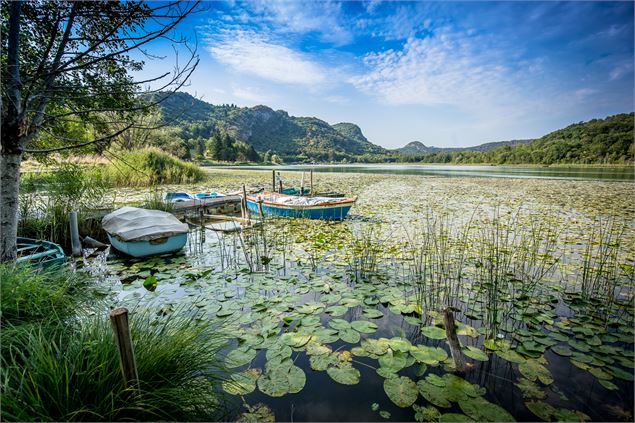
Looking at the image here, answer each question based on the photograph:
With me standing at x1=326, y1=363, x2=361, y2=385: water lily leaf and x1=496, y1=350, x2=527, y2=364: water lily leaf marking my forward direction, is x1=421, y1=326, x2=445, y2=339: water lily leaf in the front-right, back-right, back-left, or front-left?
front-left

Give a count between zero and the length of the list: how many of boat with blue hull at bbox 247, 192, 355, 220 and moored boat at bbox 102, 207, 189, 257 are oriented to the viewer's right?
1

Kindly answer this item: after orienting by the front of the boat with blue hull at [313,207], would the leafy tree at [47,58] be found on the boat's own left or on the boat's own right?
on the boat's own right

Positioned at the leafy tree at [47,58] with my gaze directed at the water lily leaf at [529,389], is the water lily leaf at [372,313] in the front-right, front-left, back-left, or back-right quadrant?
front-left

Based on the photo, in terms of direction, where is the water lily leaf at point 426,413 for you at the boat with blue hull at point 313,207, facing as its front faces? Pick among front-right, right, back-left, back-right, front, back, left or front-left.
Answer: right

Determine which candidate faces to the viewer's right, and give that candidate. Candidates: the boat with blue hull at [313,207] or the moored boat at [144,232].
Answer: the boat with blue hull

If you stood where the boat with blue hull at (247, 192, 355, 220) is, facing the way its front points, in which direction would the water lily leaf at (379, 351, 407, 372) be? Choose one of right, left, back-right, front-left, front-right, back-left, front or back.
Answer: right

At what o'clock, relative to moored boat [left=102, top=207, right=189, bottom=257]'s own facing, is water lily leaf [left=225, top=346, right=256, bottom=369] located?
The water lily leaf is roughly at 7 o'clock from the moored boat.

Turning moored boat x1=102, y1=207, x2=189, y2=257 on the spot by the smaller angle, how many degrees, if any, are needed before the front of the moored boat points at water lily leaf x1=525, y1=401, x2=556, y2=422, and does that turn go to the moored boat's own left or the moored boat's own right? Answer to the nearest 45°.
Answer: approximately 135° to the moored boat's own left

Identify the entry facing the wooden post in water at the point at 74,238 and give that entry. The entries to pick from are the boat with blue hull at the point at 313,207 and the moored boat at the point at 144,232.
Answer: the moored boat

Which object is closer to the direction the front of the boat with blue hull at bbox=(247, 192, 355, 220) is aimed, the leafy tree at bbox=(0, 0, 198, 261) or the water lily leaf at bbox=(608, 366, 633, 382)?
the water lily leaf

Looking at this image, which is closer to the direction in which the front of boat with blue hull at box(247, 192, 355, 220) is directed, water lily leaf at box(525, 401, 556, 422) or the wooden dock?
the water lily leaf

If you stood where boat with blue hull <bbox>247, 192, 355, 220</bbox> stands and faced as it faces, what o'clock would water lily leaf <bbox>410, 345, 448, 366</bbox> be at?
The water lily leaf is roughly at 3 o'clock from the boat with blue hull.

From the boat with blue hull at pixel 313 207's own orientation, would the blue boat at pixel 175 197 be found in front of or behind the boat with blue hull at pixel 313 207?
behind
